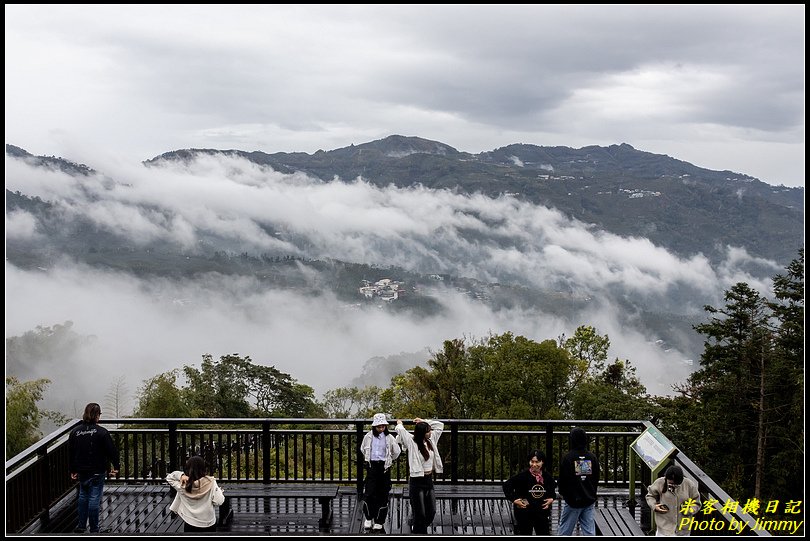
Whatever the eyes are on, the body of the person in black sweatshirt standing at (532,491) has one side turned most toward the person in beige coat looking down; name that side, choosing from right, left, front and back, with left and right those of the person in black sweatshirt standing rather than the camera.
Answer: left

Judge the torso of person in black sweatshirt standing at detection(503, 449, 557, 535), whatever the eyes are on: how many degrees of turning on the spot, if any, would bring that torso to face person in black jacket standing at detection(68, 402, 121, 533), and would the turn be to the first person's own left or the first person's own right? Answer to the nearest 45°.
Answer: approximately 90° to the first person's own right

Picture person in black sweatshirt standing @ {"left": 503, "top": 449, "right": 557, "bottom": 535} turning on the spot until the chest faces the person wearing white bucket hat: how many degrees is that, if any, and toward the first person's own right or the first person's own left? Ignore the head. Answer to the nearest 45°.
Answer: approximately 90° to the first person's own right

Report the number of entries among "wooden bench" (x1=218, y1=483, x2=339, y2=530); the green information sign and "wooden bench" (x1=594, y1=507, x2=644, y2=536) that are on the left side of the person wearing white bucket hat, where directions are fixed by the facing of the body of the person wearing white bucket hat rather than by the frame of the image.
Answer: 2

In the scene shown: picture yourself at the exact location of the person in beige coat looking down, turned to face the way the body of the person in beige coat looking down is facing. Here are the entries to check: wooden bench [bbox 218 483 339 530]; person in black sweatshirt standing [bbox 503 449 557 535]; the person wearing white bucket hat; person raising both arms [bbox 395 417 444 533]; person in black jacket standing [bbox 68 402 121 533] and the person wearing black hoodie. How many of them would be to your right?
6

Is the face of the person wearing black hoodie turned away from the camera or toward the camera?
away from the camera

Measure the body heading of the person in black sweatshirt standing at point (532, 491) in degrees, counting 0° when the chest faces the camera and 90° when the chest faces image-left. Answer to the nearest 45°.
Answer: approximately 0°

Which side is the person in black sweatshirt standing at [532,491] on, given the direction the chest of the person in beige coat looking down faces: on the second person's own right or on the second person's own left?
on the second person's own right

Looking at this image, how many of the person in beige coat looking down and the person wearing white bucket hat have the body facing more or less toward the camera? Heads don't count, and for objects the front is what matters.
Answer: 2

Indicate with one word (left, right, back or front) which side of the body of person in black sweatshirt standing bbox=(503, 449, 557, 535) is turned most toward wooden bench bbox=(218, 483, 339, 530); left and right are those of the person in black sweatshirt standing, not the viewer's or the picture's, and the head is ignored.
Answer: right

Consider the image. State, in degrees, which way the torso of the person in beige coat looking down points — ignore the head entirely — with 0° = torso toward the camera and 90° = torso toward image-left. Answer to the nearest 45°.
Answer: approximately 0°
